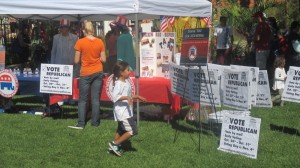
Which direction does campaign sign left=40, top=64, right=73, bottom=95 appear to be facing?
toward the camera

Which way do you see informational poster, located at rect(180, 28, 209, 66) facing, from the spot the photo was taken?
facing the viewer

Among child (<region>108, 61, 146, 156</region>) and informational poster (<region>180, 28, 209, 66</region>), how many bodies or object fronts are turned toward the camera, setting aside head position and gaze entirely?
1

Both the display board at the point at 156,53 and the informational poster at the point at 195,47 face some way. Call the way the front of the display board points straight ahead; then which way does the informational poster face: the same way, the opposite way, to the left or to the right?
the same way

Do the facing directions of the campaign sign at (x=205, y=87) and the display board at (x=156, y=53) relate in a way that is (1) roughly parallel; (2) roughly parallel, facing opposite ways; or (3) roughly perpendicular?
roughly parallel

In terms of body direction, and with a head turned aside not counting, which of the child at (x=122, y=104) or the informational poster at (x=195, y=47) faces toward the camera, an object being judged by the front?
the informational poster

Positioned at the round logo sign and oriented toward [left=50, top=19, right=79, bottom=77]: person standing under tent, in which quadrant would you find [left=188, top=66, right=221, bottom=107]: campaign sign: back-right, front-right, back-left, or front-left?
front-right

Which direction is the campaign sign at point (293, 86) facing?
toward the camera

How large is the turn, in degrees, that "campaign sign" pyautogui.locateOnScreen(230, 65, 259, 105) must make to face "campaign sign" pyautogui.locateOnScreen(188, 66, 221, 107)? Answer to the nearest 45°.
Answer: approximately 90° to its right

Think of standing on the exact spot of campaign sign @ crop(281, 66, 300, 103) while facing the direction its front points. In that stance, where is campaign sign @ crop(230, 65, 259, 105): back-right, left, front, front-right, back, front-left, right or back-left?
front-right
